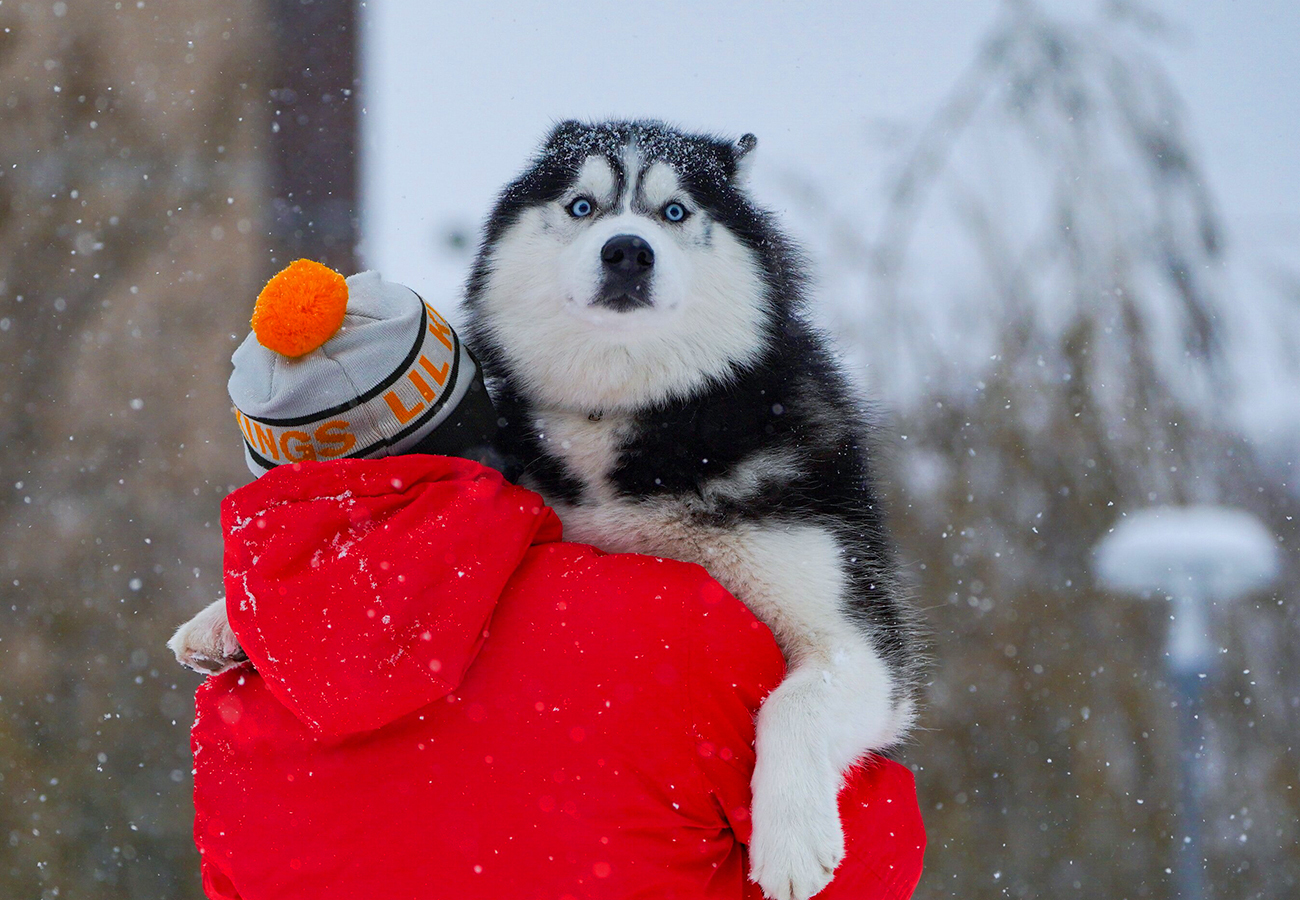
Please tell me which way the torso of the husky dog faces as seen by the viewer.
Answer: toward the camera

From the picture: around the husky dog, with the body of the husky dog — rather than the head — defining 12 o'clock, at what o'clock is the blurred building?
The blurred building is roughly at 5 o'clock from the husky dog.

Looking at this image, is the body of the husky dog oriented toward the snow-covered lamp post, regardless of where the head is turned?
no

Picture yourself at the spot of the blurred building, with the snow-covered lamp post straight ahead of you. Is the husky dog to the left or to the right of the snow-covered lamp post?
right
